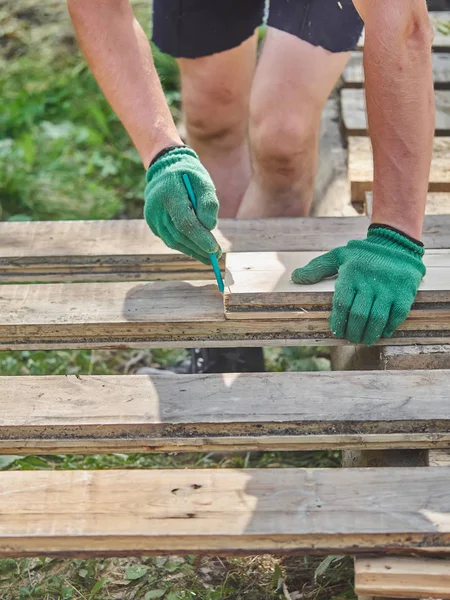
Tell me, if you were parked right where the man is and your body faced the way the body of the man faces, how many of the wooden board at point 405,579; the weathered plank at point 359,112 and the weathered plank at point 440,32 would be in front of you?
1

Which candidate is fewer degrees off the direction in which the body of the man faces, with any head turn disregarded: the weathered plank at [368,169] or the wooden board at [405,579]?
the wooden board

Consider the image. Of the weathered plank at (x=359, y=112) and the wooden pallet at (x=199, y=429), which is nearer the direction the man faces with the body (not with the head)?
the wooden pallet

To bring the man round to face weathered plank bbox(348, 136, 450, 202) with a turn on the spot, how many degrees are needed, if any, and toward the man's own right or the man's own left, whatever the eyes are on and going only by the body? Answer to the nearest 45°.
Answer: approximately 135° to the man's own left

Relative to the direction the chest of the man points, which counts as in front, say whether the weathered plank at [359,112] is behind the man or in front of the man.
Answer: behind

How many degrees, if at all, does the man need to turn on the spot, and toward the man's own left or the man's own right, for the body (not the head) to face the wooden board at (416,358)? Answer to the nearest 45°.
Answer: approximately 45° to the man's own left

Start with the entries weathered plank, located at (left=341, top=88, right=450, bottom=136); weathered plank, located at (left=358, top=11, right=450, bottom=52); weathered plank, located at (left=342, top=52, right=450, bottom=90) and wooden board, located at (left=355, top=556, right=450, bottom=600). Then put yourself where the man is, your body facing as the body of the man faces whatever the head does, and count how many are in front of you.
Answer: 1

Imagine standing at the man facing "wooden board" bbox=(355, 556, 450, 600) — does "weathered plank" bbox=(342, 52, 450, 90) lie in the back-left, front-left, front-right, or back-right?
back-left

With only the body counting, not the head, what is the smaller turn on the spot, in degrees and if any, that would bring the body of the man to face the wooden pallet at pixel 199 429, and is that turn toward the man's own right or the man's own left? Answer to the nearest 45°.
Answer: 0° — they already face it

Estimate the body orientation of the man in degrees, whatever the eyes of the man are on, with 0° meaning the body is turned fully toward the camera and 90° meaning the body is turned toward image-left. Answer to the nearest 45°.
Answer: approximately 0°
